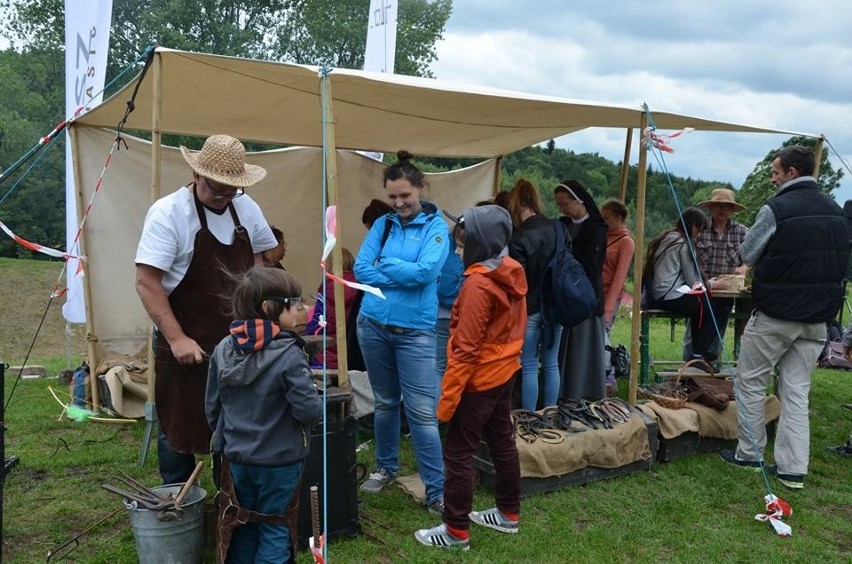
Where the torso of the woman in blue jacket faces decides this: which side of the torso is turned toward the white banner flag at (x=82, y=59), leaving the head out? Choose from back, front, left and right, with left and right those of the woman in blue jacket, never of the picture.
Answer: right

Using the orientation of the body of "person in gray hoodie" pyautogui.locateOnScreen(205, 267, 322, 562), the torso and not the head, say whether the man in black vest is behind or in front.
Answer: in front

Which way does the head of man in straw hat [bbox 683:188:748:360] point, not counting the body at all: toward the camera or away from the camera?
toward the camera

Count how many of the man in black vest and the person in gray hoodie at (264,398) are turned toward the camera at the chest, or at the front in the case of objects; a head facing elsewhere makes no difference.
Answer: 0

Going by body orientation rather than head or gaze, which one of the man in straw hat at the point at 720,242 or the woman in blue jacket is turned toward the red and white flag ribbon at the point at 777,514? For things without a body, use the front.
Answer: the man in straw hat

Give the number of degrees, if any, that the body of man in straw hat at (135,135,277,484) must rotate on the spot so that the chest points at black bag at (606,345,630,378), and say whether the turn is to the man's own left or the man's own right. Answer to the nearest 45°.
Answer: approximately 90° to the man's own left

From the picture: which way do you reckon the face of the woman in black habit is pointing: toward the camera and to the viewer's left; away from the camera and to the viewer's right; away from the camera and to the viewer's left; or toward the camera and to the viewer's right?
toward the camera and to the viewer's left

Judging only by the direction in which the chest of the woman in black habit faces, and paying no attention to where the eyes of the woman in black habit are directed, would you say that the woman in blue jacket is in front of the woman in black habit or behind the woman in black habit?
in front

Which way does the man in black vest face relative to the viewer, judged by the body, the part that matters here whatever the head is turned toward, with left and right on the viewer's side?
facing away from the viewer and to the left of the viewer

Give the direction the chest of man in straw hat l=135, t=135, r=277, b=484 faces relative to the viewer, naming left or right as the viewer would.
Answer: facing the viewer and to the right of the viewer

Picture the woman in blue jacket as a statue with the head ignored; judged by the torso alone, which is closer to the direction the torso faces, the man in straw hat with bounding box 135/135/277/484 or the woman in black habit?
the man in straw hat

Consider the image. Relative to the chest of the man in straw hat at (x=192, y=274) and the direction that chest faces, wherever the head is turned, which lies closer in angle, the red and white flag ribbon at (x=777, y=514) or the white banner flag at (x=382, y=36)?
the red and white flag ribbon

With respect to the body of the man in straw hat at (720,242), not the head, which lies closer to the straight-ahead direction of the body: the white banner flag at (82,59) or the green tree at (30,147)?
the white banner flag

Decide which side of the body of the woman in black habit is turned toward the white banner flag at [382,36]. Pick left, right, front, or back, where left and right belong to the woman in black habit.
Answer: right

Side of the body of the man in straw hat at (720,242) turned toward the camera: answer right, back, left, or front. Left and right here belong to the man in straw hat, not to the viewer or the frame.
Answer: front
